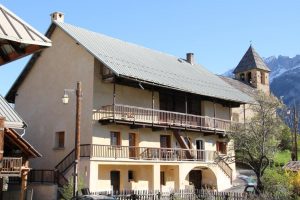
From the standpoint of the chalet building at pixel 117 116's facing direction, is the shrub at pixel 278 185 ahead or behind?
ahead

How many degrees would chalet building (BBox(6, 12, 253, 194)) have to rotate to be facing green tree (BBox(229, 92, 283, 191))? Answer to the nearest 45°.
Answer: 0° — it already faces it

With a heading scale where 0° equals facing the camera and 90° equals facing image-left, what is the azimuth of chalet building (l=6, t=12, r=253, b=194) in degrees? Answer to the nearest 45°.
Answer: approximately 315°
